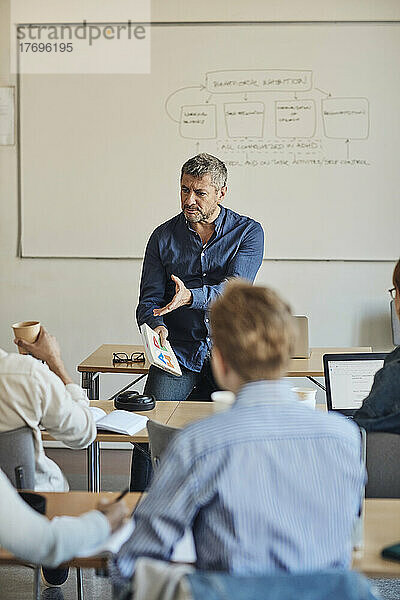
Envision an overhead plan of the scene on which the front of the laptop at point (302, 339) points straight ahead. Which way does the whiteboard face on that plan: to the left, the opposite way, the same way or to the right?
the opposite way

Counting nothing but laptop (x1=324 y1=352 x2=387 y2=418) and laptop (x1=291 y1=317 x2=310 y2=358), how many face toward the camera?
1

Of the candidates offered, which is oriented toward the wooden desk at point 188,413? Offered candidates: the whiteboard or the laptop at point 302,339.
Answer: the whiteboard

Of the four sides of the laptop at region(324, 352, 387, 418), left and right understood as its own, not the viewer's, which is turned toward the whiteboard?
back

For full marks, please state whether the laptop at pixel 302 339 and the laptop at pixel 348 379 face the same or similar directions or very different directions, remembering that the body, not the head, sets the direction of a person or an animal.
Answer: very different directions

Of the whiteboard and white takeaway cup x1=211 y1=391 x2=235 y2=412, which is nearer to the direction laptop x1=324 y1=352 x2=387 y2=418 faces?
the white takeaway cup

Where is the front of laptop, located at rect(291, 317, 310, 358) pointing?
away from the camera

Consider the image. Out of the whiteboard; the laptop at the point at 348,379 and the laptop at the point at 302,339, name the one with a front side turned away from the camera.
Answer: the laptop at the point at 302,339

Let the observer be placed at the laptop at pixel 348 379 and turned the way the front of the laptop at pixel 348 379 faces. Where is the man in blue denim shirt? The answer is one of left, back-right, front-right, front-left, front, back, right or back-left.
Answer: back-right

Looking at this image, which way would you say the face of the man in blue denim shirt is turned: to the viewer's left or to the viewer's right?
to the viewer's left

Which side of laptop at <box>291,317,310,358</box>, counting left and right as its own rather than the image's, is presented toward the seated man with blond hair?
back

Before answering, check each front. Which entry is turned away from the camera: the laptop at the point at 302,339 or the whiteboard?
the laptop

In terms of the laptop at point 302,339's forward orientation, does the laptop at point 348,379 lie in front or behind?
behind

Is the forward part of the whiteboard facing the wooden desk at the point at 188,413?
yes
